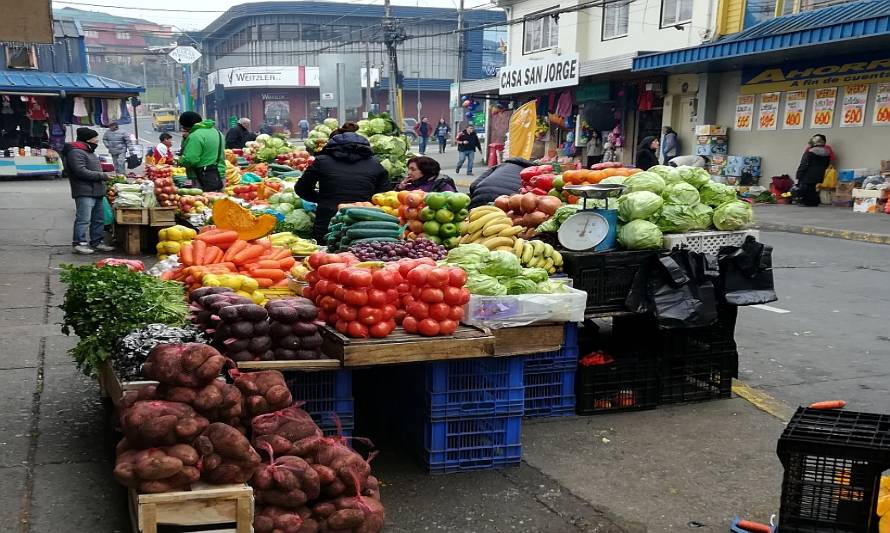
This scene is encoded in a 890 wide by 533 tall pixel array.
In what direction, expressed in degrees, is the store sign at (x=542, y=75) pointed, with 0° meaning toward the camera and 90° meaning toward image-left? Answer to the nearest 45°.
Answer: approximately 45°

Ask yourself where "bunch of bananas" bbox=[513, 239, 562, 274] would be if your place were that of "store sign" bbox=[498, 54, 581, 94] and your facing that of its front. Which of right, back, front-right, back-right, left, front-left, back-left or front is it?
front-left

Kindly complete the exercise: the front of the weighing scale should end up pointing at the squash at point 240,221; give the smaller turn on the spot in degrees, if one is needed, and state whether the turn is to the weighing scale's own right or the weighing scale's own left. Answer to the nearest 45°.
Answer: approximately 45° to the weighing scale's own right

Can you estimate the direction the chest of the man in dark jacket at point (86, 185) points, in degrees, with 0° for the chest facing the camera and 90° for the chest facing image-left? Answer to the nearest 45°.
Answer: approximately 270°

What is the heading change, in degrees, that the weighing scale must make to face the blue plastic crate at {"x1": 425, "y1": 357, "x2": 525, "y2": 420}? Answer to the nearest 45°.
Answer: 0° — it already faces it

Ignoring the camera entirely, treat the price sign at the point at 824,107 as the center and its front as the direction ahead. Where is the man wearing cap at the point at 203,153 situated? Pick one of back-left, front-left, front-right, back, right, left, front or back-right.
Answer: front-right

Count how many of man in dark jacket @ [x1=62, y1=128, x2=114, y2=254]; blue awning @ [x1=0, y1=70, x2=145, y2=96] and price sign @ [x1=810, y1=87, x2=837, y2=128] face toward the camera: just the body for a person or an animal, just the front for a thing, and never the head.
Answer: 2

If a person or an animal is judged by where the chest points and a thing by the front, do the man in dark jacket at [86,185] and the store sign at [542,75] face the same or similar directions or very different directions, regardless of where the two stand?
very different directions
